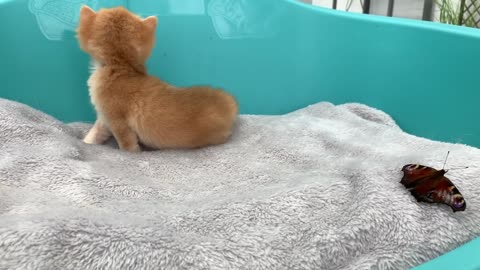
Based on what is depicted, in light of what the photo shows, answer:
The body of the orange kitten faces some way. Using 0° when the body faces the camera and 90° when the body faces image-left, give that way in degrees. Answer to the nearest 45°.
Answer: approximately 90°
